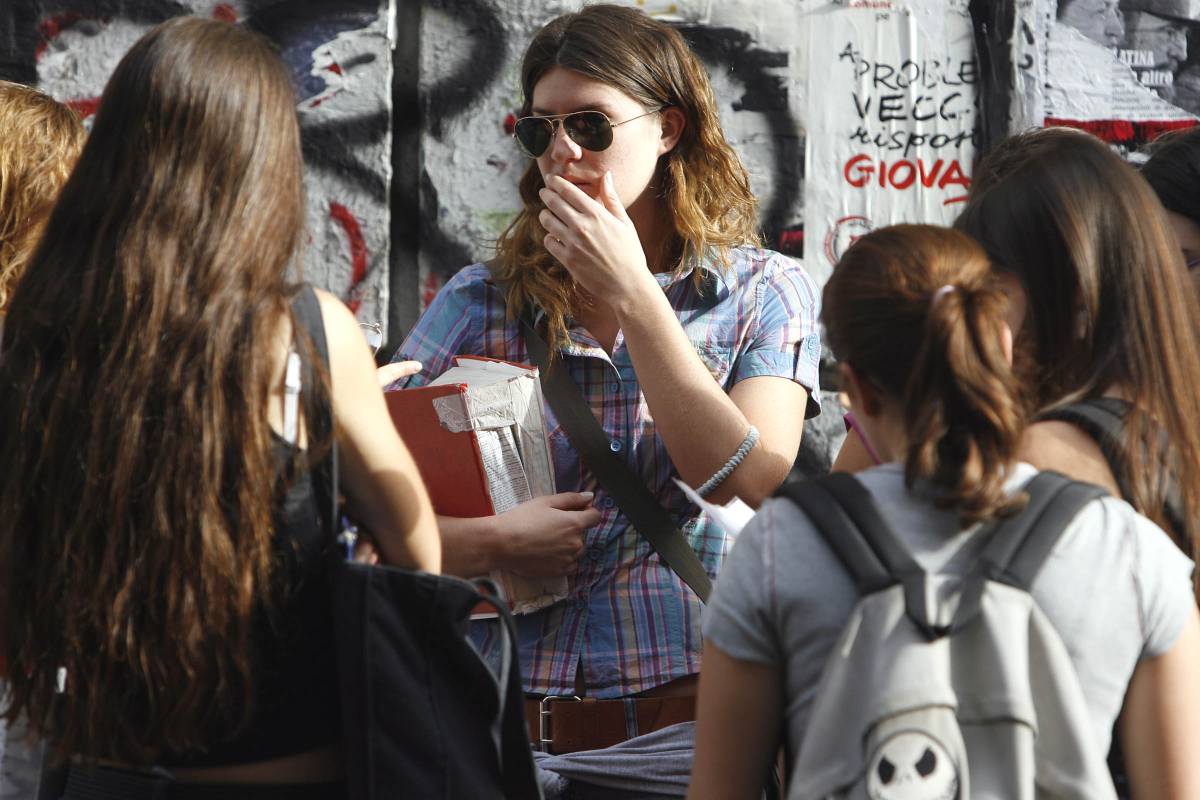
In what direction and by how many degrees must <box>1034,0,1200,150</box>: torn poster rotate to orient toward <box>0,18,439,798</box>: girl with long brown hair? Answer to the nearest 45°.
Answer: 0° — it already faces them

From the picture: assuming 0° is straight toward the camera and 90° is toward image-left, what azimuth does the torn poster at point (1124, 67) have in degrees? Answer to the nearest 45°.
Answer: approximately 0°

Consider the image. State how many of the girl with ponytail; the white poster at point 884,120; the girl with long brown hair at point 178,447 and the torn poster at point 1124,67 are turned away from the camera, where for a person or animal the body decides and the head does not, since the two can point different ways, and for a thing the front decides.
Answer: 2

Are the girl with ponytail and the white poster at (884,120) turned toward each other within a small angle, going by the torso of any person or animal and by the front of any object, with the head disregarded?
yes

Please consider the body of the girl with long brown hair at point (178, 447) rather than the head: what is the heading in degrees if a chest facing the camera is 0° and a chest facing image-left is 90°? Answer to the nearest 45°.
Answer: approximately 180°

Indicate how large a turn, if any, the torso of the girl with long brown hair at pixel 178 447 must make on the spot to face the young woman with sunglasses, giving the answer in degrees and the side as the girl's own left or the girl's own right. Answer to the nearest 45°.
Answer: approximately 45° to the girl's own right

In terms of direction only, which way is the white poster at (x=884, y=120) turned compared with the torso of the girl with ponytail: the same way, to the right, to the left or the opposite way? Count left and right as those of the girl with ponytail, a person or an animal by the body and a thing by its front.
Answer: the opposite way

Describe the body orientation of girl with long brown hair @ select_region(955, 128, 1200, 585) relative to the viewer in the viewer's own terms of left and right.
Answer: facing away from the viewer and to the left of the viewer

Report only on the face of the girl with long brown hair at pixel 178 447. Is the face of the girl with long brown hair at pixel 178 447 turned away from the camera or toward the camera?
away from the camera

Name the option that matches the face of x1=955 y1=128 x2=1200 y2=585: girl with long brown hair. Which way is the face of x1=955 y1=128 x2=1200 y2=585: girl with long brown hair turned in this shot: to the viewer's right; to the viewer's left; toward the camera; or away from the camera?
away from the camera

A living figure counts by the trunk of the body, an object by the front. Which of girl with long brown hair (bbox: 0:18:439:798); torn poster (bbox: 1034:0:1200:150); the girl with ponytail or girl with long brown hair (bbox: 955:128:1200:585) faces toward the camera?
the torn poster

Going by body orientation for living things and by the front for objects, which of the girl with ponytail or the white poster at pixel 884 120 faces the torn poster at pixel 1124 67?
the girl with ponytail

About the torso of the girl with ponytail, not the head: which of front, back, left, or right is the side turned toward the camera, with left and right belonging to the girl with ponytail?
back
